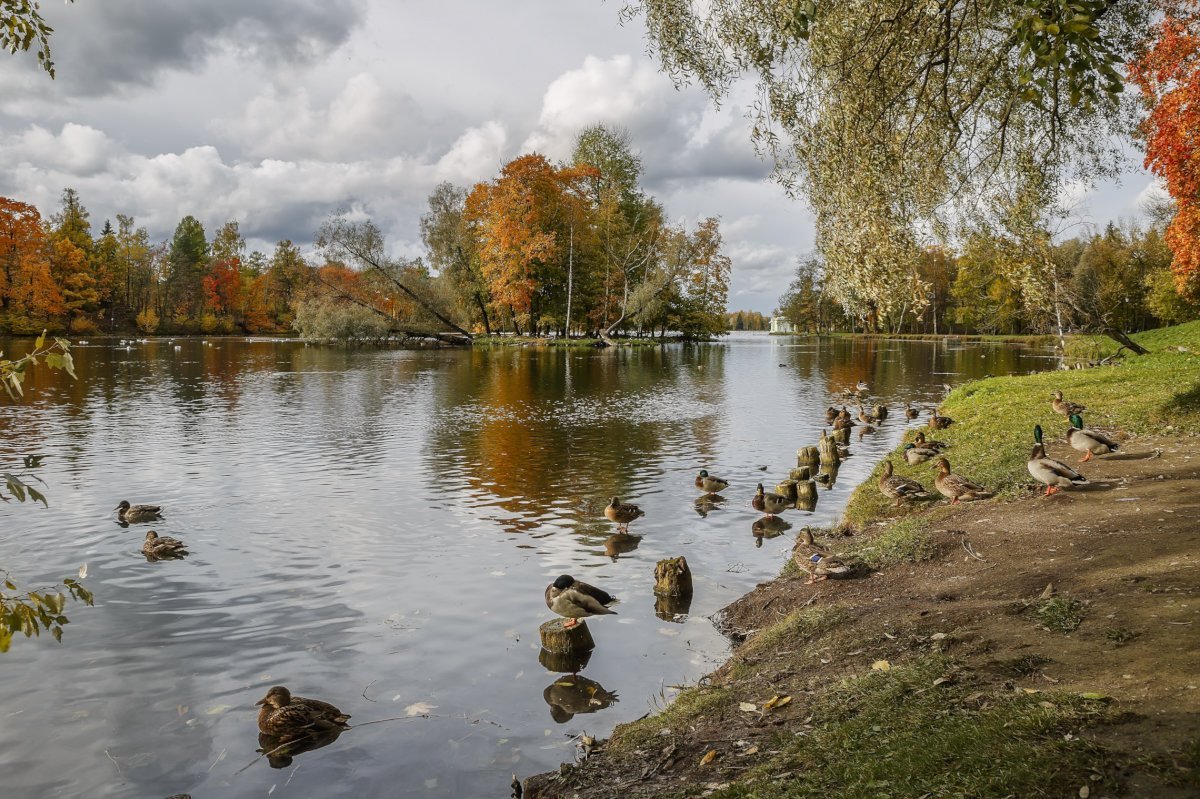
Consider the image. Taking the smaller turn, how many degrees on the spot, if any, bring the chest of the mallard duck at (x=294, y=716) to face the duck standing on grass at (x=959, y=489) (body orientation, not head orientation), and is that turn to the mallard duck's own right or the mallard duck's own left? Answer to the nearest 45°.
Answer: approximately 180°

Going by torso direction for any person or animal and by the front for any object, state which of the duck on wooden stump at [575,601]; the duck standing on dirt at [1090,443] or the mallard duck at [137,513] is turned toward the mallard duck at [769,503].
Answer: the duck standing on dirt

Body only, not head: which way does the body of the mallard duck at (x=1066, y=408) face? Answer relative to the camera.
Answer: to the viewer's left

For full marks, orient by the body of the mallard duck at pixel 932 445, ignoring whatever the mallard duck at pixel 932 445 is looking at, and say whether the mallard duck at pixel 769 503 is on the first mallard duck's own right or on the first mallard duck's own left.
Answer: on the first mallard duck's own left

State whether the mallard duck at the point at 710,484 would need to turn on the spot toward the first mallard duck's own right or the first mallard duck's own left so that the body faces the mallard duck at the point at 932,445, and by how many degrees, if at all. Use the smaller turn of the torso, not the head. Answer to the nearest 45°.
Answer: approximately 180°

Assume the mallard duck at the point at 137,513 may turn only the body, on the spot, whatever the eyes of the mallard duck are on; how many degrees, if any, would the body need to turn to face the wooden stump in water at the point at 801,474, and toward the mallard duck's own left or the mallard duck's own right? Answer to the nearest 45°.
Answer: approximately 180°

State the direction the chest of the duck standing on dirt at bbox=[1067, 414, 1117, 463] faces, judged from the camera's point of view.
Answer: to the viewer's left

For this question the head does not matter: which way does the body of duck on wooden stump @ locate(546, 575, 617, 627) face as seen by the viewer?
to the viewer's left

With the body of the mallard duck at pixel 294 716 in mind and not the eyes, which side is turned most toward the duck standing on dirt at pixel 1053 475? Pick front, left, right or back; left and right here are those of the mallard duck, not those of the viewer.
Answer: back

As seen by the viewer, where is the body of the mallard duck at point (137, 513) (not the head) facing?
to the viewer's left

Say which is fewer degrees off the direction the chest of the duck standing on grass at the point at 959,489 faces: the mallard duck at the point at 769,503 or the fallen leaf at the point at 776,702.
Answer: the mallard duck

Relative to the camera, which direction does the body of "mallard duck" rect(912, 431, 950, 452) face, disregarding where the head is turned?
to the viewer's left

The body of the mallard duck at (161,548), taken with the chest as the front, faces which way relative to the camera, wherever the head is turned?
to the viewer's left
